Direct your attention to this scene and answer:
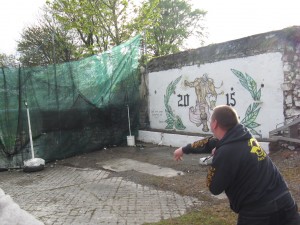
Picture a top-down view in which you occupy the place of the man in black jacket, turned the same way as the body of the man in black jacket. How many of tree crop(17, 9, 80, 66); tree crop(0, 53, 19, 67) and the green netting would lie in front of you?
3

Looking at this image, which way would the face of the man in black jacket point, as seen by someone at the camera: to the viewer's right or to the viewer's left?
to the viewer's left

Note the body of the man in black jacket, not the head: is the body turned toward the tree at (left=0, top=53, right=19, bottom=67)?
yes

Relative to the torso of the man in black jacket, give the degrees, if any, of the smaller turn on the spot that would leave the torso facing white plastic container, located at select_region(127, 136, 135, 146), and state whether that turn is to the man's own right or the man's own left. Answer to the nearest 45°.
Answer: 0° — they already face it

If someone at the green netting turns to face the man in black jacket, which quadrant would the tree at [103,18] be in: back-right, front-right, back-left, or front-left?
back-left

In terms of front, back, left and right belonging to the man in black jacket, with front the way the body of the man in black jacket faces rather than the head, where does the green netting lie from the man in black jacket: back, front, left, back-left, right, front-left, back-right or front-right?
front

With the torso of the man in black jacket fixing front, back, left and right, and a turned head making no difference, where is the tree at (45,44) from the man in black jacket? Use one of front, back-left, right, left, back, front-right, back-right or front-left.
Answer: front

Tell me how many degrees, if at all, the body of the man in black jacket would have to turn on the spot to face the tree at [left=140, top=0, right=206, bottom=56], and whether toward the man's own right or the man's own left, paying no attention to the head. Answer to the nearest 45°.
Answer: approximately 45° to the man's own right

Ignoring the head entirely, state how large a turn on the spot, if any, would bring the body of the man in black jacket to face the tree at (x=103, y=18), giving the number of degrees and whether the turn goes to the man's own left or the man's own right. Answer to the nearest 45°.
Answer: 0° — they already face it

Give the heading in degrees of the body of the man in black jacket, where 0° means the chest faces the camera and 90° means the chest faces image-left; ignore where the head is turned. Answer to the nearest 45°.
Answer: approximately 135°

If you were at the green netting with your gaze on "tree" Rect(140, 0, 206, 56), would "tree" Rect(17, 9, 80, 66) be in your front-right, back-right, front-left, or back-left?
front-left
